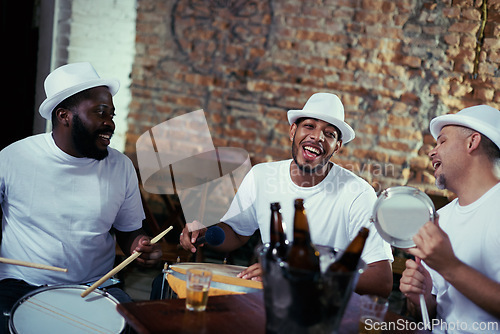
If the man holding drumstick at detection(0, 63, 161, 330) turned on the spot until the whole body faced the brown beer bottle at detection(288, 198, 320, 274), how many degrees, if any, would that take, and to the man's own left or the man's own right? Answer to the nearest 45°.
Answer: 0° — they already face it

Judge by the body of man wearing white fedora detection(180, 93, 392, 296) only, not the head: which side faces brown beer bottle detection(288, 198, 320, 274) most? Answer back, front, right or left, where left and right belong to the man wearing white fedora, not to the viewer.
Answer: front

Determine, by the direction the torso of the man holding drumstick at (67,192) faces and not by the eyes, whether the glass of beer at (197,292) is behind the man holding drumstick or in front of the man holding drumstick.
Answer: in front

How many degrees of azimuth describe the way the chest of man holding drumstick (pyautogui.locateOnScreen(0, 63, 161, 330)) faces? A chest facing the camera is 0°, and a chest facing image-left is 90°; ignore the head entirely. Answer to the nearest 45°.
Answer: approximately 315°

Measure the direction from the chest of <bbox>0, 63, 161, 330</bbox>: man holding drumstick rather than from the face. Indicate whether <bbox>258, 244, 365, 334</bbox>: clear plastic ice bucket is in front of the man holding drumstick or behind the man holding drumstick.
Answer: in front

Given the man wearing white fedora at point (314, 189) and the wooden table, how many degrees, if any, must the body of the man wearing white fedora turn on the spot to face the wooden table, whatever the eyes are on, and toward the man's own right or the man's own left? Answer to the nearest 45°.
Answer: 0° — they already face it

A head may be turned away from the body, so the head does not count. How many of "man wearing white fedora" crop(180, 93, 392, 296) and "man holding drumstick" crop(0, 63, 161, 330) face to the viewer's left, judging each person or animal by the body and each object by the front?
0

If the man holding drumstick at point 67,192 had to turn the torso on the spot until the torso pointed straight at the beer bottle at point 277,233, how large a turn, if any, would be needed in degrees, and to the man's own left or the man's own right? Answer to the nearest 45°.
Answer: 0° — they already face it

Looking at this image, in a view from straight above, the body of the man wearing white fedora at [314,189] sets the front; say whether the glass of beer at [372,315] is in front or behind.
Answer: in front

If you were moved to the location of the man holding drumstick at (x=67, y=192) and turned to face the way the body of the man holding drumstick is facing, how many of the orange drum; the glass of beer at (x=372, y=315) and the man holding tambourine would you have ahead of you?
3

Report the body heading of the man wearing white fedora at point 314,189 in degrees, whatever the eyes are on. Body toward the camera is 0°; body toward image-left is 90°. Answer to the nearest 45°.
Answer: approximately 0°

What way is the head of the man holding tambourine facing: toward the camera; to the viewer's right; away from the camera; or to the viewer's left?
to the viewer's left

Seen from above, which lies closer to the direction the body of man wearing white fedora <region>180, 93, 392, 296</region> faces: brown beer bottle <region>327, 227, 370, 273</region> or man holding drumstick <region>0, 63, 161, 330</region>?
the brown beer bottle
